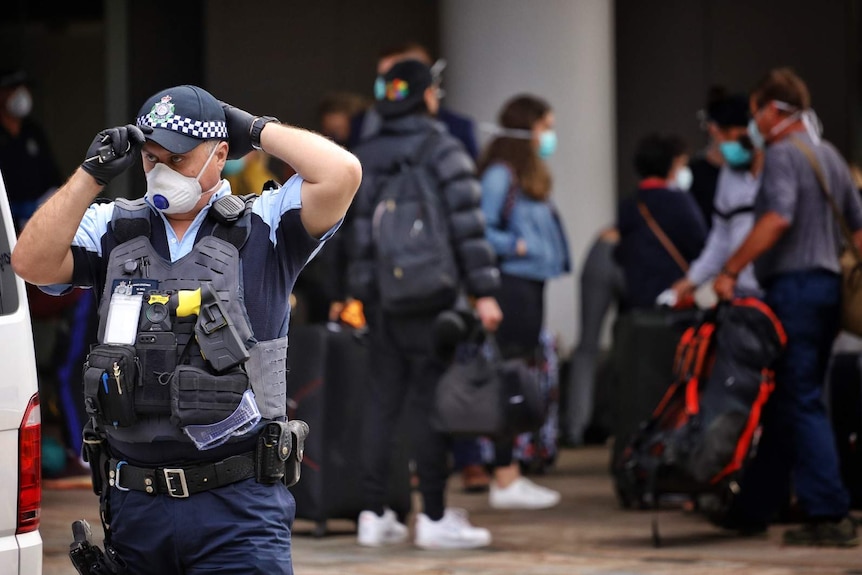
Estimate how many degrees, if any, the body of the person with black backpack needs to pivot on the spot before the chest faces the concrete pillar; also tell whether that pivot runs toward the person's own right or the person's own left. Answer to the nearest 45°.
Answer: approximately 45° to the person's own left

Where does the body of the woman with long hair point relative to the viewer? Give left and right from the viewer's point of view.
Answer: facing to the right of the viewer

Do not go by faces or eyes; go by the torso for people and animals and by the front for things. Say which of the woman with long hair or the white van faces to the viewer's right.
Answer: the woman with long hair

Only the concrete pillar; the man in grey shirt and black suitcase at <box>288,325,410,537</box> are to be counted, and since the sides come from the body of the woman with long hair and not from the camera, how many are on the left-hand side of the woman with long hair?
1

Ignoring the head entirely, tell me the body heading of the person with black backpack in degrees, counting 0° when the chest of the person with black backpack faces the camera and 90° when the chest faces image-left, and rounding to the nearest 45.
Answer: approximately 225°

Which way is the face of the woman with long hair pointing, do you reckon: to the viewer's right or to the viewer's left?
to the viewer's right
